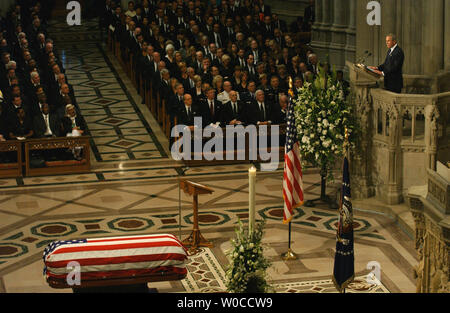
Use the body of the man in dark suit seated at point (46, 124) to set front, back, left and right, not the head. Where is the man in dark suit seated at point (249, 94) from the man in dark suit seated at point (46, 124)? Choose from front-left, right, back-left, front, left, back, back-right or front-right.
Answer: left

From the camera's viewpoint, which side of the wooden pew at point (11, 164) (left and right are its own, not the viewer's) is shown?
front

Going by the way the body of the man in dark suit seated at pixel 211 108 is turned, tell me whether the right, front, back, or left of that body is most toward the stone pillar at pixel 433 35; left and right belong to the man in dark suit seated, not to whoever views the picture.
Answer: left

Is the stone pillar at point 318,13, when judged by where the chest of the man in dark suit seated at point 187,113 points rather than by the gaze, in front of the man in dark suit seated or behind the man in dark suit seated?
behind

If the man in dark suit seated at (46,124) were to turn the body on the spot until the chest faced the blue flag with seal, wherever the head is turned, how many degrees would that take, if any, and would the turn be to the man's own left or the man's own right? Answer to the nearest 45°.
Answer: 0° — they already face it

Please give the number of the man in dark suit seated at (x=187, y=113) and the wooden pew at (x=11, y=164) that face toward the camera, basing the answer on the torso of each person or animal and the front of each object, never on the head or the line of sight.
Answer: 2

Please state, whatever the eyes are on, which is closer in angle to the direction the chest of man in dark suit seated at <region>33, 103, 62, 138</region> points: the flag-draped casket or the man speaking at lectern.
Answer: the flag-draped casket

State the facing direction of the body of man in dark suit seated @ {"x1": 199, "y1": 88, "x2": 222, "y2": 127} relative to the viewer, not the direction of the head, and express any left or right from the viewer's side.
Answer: facing the viewer

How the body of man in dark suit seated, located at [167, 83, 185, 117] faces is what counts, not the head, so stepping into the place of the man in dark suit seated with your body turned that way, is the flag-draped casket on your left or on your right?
on your right

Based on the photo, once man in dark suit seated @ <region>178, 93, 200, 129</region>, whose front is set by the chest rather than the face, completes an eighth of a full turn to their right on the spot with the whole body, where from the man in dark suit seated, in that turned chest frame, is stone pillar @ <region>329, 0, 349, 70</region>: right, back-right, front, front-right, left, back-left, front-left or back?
back

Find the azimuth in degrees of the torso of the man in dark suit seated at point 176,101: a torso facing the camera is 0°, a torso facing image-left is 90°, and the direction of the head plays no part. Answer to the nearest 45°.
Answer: approximately 315°

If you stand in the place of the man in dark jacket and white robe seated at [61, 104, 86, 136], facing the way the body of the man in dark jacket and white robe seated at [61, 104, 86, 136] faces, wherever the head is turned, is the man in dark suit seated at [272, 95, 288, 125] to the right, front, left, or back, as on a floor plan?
left

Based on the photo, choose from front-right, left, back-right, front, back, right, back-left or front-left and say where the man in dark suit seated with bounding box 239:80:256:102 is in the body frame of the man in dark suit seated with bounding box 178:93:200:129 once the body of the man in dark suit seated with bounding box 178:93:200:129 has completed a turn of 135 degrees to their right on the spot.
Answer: right
